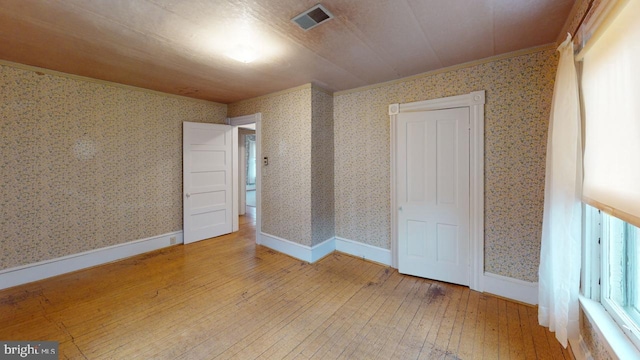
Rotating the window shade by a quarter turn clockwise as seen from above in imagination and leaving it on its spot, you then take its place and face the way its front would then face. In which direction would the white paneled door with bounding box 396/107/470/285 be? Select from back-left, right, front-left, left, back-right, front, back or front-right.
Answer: front-left

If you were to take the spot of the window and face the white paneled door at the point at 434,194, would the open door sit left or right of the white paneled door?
left

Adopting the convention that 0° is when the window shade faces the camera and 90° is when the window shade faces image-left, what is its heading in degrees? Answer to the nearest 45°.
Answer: approximately 90°

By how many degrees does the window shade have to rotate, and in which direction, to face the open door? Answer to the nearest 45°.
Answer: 0° — it already faces it
